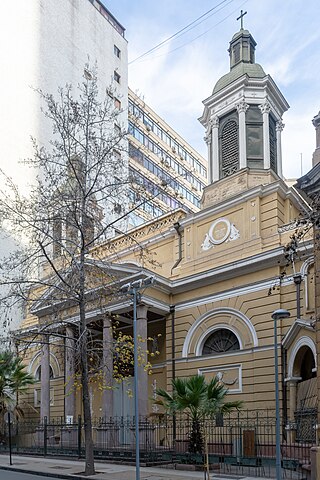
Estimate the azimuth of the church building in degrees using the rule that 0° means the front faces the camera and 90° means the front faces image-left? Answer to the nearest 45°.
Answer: approximately 45°

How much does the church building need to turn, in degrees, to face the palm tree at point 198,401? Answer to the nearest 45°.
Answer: approximately 45° to its left
